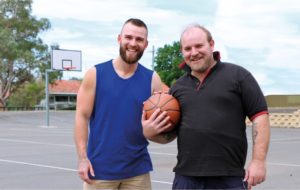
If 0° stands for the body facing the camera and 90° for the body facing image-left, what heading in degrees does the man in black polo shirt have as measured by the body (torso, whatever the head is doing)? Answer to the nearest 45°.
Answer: approximately 45°

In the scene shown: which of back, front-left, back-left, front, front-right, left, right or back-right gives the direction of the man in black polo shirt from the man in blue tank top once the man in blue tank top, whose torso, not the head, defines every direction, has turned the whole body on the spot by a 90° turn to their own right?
back-left

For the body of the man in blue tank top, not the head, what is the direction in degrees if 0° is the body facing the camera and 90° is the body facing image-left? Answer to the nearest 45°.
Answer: approximately 0°
